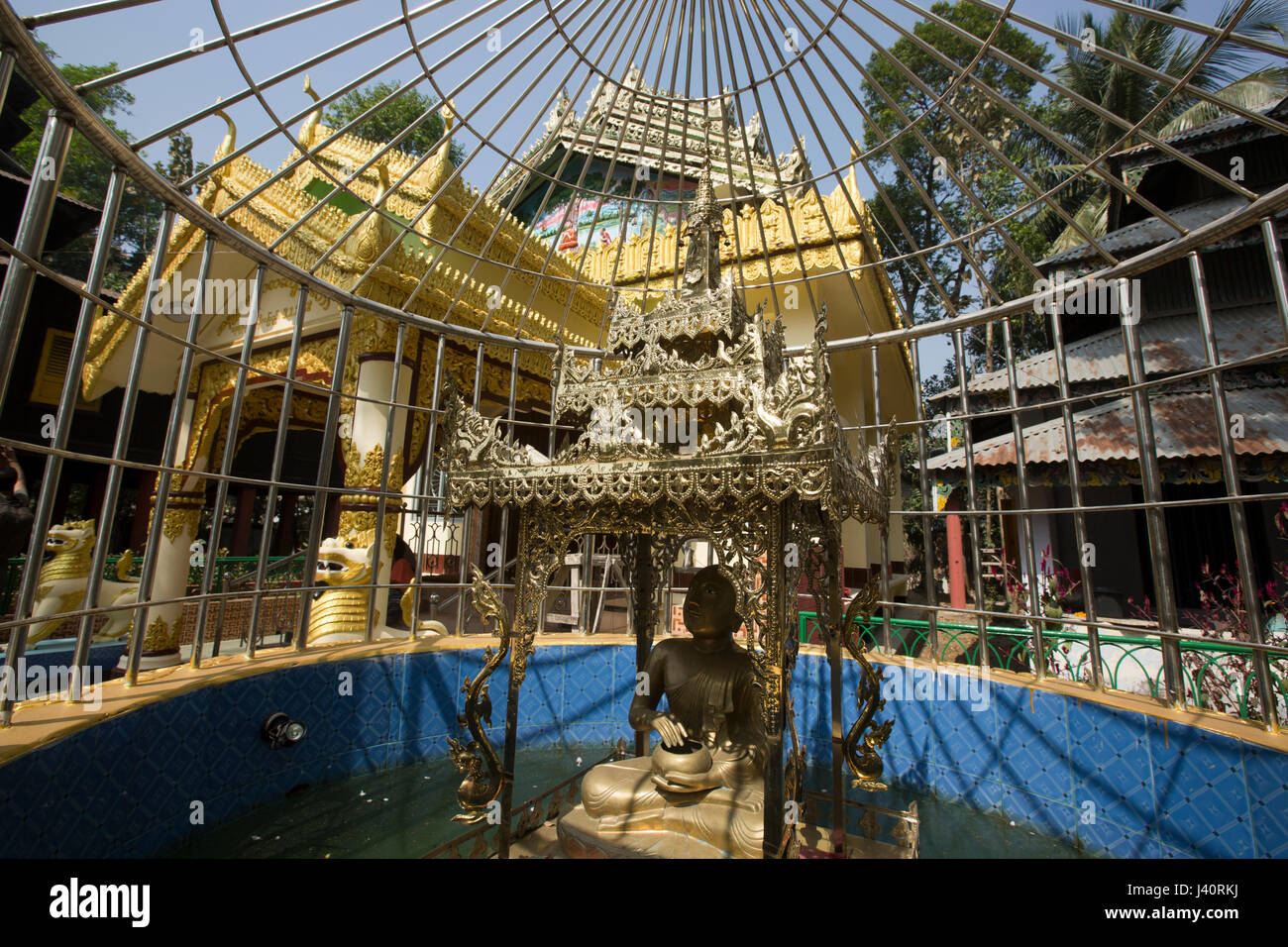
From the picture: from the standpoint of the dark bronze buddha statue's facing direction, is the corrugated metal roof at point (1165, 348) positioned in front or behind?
behind

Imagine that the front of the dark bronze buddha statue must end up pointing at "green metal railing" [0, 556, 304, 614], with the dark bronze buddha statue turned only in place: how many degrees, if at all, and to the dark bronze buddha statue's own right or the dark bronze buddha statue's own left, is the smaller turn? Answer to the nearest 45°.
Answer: approximately 90° to the dark bronze buddha statue's own right

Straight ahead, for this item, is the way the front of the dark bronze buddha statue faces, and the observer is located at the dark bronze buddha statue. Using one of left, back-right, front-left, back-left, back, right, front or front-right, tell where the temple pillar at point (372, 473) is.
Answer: right

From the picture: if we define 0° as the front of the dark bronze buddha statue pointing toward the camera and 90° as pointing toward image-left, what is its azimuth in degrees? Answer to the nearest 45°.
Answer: approximately 45°

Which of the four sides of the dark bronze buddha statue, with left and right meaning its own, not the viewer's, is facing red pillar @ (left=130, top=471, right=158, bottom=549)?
right

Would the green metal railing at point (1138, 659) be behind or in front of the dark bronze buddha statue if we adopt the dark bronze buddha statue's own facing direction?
behind

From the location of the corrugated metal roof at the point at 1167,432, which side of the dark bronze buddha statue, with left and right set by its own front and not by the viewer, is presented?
back

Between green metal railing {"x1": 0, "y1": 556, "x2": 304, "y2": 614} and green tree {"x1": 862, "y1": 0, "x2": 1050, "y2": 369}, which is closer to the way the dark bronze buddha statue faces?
the green metal railing

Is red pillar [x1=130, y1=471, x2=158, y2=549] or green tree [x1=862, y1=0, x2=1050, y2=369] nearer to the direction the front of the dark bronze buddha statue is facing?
the red pillar

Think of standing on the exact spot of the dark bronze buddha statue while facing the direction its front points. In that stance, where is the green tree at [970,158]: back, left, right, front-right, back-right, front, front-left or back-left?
back

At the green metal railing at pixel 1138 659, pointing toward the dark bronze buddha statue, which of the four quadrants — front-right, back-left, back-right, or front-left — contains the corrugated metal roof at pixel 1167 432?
back-right
